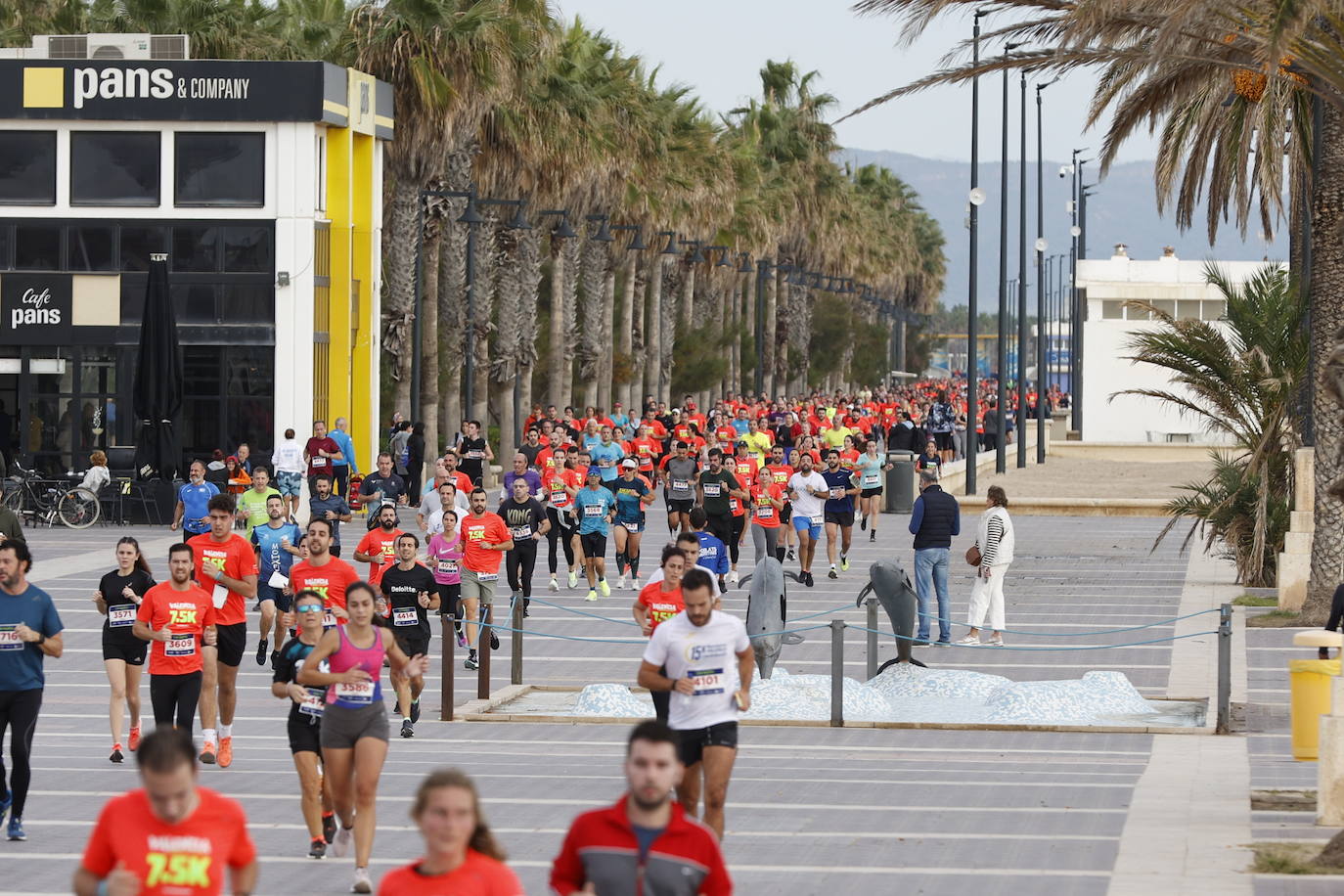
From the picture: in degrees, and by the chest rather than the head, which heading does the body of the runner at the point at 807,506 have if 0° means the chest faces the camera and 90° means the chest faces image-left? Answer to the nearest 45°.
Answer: approximately 0°

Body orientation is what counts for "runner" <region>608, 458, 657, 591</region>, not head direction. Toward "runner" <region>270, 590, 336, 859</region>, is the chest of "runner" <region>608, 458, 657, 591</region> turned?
yes

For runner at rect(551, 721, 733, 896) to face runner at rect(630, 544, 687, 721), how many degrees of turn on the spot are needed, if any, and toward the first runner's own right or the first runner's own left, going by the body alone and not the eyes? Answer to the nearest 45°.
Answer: approximately 180°

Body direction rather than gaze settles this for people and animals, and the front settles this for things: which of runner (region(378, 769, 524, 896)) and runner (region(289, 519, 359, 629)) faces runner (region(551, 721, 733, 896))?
runner (region(289, 519, 359, 629))

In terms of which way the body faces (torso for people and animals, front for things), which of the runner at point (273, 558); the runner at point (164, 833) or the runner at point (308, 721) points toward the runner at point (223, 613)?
the runner at point (273, 558)

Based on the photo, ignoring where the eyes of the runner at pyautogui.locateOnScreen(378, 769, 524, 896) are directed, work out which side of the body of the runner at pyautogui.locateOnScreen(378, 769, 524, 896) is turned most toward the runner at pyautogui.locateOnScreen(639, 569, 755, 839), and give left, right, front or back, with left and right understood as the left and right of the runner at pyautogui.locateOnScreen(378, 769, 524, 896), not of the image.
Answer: back

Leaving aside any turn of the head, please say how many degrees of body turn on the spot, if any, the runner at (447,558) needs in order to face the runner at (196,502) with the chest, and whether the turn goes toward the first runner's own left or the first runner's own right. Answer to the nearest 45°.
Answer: approximately 135° to the first runner's own right

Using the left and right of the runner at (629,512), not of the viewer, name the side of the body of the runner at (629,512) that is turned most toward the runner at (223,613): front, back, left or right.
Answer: front

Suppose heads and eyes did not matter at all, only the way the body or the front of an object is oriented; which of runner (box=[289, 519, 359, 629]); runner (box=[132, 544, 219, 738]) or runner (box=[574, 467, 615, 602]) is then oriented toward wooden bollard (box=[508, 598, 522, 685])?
runner (box=[574, 467, 615, 602])

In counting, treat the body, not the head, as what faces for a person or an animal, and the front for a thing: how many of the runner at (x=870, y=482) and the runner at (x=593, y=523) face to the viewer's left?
0

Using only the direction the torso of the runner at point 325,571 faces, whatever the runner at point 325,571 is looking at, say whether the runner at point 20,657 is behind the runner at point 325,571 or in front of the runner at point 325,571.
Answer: in front

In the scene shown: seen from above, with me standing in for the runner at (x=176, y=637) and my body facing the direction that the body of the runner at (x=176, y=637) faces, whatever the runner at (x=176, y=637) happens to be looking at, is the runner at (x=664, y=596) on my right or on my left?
on my left

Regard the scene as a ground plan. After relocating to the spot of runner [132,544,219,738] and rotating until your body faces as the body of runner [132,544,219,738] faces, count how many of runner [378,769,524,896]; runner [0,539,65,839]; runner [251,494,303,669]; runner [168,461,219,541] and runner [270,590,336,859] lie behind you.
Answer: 2
